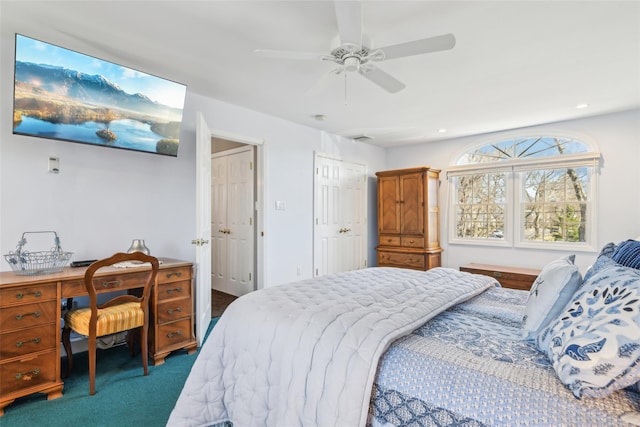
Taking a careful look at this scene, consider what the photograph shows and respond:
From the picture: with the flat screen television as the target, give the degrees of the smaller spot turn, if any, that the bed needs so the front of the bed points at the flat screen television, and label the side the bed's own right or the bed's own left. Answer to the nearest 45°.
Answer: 0° — it already faces it

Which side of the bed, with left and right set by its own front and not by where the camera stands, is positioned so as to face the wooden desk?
front

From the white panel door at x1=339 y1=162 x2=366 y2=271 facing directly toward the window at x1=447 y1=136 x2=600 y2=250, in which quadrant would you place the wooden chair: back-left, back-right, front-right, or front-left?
back-right

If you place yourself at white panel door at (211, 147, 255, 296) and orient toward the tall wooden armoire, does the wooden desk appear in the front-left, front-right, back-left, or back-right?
back-right

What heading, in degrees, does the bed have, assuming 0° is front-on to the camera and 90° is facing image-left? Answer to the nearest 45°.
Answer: approximately 90°

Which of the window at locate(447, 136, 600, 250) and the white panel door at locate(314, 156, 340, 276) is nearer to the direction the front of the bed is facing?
the white panel door

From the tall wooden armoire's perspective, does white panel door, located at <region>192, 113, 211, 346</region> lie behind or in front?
in front

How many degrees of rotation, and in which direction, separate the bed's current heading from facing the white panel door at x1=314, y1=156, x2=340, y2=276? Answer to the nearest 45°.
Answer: approximately 90° to its right

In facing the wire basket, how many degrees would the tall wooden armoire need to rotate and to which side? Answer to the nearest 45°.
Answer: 0° — it already faces it

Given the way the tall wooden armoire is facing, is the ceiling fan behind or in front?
in front

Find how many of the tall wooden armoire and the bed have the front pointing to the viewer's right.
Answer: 0

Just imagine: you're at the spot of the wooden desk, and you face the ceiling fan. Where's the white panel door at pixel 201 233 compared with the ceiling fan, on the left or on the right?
left

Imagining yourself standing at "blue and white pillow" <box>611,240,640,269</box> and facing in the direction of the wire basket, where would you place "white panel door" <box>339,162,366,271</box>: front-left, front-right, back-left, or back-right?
front-right

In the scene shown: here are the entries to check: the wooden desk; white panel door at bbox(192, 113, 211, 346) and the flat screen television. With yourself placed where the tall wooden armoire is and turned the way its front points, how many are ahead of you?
3

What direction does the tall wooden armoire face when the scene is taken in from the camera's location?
facing the viewer and to the left of the viewer
